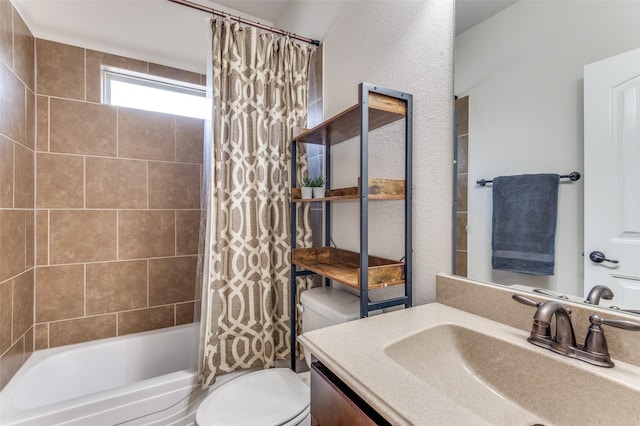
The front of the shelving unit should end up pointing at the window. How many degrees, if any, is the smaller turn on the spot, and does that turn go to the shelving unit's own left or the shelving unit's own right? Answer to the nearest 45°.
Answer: approximately 90° to the shelving unit's own right

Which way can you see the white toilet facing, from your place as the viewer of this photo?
facing the viewer and to the left of the viewer

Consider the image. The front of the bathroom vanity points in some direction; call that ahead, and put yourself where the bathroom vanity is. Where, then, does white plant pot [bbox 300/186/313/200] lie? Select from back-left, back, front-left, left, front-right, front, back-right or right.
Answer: right

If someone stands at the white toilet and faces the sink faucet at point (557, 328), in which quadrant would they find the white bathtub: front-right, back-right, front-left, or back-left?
back-right

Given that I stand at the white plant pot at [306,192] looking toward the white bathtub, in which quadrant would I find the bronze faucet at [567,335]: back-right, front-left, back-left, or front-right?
back-left

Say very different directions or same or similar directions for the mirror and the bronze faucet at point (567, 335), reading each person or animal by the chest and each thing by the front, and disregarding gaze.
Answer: same or similar directions

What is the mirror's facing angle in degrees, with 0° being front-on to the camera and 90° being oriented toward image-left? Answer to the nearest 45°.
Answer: approximately 45°

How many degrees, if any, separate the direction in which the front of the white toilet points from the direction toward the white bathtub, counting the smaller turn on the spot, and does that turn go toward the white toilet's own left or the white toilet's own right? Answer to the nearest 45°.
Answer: approximately 90° to the white toilet's own right

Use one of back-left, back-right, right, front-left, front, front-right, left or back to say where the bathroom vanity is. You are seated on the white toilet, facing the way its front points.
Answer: left

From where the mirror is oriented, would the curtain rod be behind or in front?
in front

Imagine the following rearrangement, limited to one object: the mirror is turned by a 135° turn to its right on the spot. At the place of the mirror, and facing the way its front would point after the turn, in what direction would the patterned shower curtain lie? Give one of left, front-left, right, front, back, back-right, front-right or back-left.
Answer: left

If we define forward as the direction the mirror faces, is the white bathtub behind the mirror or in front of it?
in front

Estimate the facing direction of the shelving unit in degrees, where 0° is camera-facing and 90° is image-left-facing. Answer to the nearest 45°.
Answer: approximately 45°

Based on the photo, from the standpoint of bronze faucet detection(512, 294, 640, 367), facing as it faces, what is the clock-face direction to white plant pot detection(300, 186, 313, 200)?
The white plant pot is roughly at 2 o'clock from the bronze faucet.
